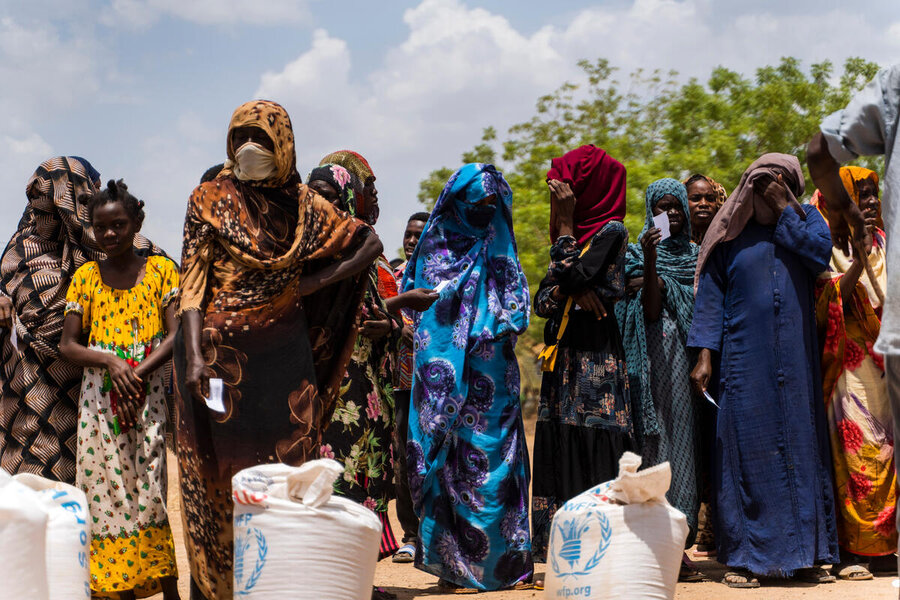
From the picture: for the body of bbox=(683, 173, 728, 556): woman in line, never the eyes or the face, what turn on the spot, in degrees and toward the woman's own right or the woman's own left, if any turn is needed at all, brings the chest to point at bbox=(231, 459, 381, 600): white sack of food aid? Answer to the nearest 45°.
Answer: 0° — they already face it

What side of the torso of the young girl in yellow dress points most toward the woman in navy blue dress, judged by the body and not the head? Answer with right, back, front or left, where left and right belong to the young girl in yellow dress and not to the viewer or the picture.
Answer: left

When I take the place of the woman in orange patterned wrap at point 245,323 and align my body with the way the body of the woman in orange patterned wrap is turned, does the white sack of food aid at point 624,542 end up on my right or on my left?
on my left

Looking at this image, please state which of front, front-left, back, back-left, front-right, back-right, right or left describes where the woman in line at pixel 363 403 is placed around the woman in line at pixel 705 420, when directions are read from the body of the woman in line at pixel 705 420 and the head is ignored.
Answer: front-right

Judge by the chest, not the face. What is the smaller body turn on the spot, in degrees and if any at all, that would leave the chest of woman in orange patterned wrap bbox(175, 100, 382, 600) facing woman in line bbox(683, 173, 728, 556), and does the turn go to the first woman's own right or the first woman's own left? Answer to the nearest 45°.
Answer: approximately 135° to the first woman's own left

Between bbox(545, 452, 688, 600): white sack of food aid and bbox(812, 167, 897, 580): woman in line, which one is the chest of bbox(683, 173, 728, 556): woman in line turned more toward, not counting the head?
the white sack of food aid

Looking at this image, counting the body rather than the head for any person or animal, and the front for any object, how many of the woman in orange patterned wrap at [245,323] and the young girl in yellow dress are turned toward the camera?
2
